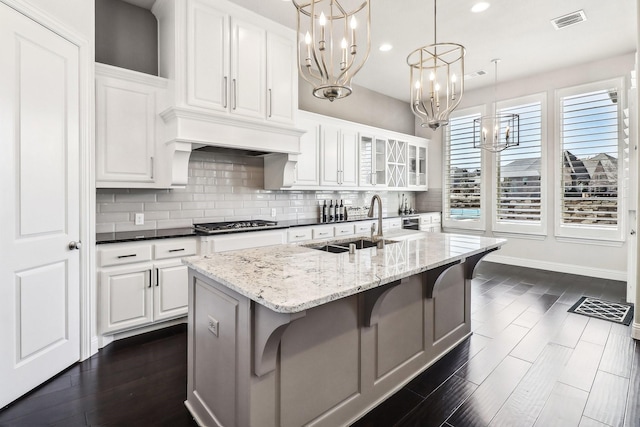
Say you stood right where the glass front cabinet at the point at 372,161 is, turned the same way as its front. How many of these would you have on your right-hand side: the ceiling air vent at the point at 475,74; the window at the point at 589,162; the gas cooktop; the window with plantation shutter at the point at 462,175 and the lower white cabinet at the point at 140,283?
2

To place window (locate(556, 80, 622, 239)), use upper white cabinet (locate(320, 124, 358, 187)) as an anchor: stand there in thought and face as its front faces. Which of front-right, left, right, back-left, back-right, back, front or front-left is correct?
front-left

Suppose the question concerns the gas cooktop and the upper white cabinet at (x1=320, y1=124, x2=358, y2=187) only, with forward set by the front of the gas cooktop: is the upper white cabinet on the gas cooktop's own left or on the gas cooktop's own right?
on the gas cooktop's own left

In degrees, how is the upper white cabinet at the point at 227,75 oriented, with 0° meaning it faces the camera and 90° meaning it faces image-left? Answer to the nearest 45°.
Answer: approximately 315°

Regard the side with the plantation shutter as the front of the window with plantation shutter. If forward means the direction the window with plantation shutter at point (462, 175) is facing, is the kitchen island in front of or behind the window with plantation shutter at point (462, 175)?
in front

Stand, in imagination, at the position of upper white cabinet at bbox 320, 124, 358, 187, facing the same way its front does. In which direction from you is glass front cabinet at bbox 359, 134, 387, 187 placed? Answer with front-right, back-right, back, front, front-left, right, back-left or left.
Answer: left

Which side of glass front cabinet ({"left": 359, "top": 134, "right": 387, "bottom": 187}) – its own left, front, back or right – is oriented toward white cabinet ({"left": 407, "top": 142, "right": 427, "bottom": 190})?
left

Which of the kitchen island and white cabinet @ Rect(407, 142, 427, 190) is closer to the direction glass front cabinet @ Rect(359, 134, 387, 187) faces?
the kitchen island

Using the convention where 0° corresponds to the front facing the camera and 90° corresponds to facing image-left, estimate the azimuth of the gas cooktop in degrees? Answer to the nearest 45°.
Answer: approximately 315°

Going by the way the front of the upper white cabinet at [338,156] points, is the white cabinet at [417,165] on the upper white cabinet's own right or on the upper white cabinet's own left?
on the upper white cabinet's own left

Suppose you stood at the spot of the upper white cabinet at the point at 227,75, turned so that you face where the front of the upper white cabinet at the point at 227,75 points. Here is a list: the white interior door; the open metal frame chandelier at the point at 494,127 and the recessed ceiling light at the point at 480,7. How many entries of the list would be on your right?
1

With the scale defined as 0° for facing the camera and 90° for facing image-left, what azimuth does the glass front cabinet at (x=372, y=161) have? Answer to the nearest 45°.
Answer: approximately 315°

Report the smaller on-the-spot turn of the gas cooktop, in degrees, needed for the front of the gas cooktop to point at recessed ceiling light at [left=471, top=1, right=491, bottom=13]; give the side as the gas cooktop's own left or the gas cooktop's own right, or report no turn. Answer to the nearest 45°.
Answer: approximately 45° to the gas cooktop's own left

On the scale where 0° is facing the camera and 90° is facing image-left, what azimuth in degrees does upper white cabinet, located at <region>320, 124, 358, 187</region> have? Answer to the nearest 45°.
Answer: approximately 315°

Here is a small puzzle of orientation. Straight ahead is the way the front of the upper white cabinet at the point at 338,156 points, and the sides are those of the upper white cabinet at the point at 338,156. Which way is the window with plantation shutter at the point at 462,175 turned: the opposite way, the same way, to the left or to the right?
to the right

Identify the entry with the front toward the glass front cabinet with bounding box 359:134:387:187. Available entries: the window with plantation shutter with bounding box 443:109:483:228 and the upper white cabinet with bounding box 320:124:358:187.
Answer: the window with plantation shutter

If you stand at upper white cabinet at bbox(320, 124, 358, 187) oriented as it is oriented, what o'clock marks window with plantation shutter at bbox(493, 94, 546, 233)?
The window with plantation shutter is roughly at 10 o'clock from the upper white cabinet.

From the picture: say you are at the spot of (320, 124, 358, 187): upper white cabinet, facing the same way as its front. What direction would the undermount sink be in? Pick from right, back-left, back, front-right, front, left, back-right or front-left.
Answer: front-right
